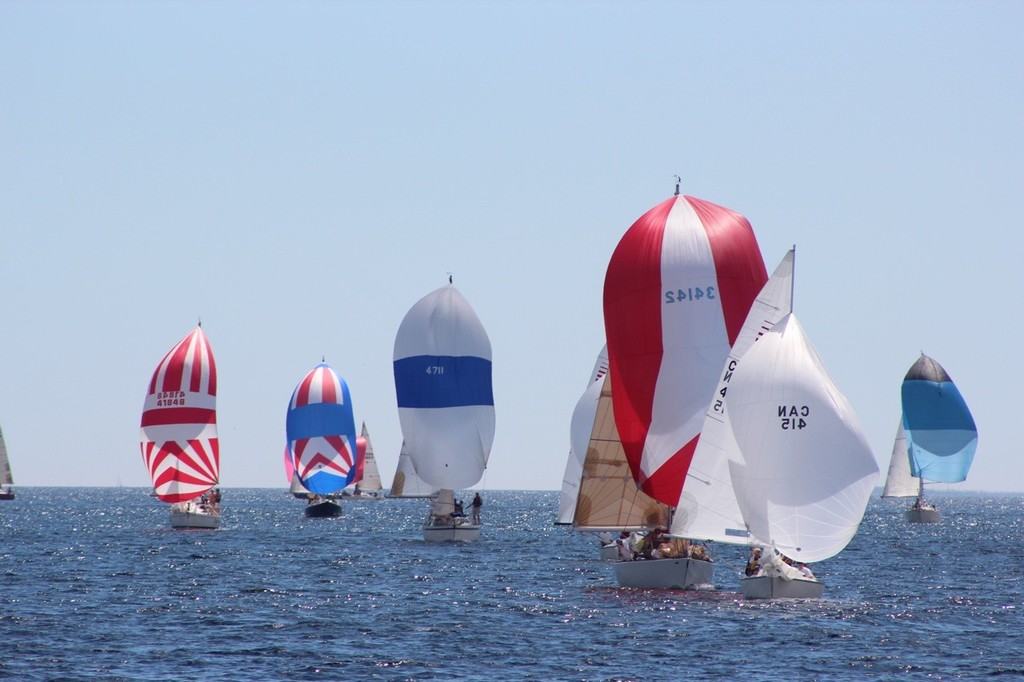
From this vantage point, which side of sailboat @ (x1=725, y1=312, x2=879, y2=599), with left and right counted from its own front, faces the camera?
front

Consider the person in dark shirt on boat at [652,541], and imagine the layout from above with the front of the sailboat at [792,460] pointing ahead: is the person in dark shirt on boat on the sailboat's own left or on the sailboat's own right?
on the sailboat's own right

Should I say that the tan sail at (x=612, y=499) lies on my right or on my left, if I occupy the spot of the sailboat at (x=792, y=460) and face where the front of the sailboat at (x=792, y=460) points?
on my right
